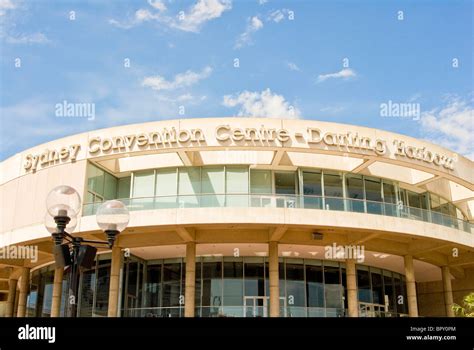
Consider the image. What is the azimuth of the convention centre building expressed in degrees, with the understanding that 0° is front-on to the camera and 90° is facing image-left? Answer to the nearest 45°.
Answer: approximately 0°

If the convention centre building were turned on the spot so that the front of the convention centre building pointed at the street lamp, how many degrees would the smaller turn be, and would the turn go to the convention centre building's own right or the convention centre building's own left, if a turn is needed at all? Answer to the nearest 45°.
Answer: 0° — it already faces it
